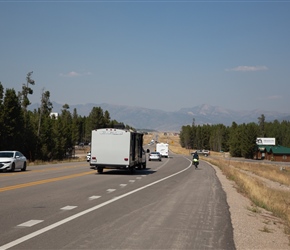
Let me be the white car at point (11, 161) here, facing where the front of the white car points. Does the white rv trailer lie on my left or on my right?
on my left

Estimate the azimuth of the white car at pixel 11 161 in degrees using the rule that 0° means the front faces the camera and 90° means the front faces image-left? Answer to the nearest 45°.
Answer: approximately 45°
